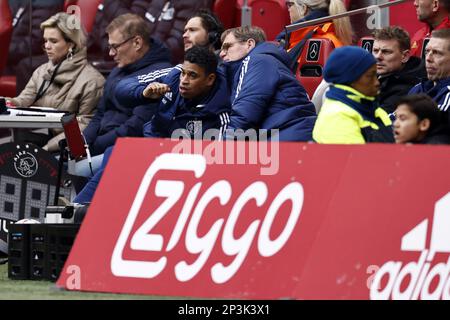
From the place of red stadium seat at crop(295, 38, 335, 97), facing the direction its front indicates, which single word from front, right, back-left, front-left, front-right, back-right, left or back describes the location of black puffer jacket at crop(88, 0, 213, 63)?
right

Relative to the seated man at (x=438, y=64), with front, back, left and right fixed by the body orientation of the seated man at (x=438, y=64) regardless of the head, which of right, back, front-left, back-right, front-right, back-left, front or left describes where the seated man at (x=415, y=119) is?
front-left

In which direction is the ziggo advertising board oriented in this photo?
toward the camera

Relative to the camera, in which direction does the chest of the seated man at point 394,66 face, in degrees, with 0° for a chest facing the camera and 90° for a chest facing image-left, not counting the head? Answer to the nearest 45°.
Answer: approximately 45°

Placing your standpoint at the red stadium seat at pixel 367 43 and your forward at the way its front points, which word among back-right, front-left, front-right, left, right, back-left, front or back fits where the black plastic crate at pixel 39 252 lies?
front

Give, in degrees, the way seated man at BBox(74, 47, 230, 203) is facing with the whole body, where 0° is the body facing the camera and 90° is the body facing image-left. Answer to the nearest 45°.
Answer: approximately 45°

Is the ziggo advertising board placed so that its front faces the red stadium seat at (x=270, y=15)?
no

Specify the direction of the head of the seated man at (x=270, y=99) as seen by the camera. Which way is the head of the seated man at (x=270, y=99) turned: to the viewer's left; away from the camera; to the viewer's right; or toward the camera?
to the viewer's left

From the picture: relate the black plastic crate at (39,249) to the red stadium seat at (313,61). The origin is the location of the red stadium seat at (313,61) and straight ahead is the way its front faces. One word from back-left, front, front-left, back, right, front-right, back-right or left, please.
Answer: front

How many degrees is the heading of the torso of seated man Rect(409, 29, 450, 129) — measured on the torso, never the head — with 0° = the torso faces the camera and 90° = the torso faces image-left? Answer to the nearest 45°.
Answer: approximately 45°
